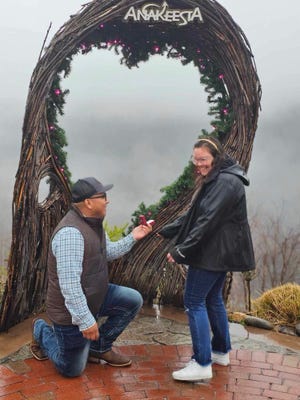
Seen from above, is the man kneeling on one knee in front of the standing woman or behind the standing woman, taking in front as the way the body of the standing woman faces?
in front

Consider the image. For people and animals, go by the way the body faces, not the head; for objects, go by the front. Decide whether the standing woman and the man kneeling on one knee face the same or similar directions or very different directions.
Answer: very different directions

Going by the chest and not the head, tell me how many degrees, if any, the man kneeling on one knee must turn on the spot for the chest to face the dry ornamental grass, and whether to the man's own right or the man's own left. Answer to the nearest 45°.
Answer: approximately 45° to the man's own left

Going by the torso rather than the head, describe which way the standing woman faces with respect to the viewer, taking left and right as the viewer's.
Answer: facing to the left of the viewer

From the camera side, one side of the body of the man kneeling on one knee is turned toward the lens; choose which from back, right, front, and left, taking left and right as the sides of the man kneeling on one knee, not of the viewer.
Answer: right

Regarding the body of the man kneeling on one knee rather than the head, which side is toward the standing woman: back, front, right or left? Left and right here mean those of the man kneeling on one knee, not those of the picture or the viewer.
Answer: front

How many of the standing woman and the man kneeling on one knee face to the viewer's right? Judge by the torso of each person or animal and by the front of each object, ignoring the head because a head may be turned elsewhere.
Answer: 1

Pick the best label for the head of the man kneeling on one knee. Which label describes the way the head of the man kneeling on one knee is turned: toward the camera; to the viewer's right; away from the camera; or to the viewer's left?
to the viewer's right
